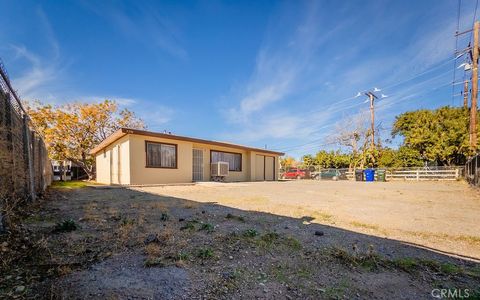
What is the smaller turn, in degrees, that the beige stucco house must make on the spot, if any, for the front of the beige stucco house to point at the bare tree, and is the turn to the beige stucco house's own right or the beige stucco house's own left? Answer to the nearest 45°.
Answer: approximately 90° to the beige stucco house's own left

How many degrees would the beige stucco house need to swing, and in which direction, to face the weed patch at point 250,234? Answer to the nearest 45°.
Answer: approximately 45° to its right

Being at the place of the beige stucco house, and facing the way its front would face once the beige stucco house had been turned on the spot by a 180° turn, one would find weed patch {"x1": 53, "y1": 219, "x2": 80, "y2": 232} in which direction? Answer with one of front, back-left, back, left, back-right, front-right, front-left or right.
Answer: back-left

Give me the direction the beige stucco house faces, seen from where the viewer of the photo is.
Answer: facing the viewer and to the right of the viewer

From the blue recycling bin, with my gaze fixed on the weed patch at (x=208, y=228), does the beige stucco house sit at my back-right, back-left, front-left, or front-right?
front-right

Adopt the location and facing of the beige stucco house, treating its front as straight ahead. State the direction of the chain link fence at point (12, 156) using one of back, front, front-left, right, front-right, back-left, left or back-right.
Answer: front-right

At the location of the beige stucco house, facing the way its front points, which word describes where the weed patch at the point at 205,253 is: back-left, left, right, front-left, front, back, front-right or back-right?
front-right

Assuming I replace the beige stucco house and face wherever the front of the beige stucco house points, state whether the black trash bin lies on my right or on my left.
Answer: on my left
